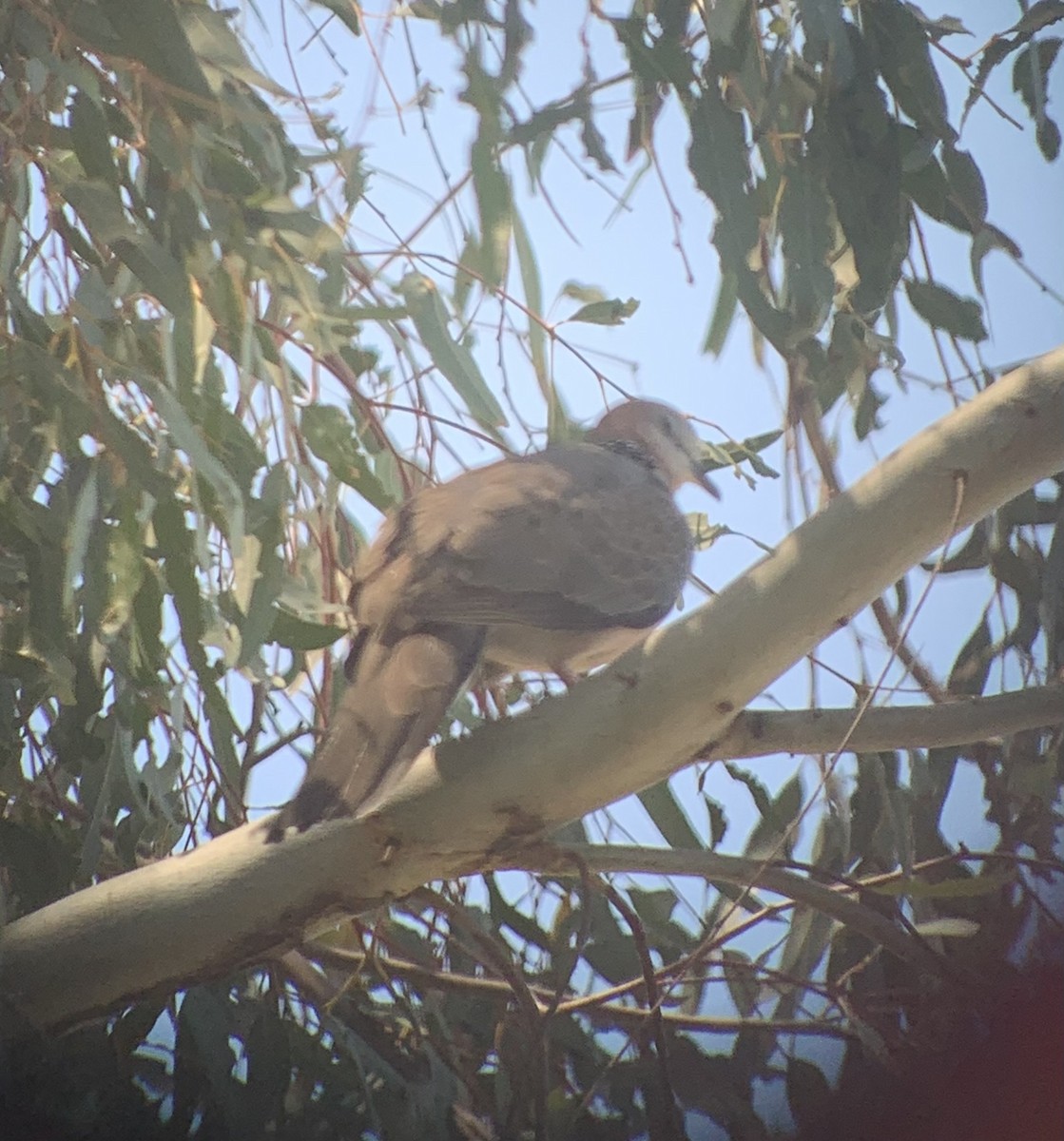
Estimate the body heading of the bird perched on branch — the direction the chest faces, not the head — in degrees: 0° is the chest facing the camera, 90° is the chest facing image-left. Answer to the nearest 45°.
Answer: approximately 225°
